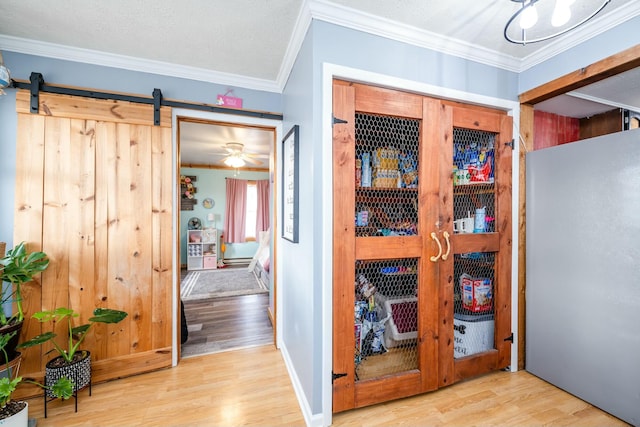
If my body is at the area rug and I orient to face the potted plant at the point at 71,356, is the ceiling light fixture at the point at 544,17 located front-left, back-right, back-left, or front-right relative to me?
front-left

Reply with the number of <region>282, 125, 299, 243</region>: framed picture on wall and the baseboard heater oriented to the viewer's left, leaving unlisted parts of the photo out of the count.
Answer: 1

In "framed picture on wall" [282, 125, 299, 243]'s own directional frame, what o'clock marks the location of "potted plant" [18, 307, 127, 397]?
The potted plant is roughly at 12 o'clock from the framed picture on wall.

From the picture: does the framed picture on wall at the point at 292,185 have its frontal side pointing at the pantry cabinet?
no

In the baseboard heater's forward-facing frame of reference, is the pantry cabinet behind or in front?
in front

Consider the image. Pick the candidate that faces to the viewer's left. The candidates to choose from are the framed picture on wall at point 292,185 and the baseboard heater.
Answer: the framed picture on wall

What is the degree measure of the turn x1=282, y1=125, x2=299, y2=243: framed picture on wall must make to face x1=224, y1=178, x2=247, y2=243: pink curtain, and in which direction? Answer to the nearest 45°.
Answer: approximately 90° to its right

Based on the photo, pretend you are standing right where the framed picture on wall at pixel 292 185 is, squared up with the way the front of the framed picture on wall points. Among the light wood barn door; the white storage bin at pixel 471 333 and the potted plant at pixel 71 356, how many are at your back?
1

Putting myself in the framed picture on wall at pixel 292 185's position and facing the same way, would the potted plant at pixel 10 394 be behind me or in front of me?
in front

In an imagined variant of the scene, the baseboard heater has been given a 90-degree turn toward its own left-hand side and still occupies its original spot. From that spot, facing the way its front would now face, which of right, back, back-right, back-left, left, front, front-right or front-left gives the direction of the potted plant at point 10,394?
right

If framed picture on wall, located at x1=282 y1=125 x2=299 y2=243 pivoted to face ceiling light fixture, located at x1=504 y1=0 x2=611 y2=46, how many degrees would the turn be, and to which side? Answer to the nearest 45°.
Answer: approximately 135° to its left

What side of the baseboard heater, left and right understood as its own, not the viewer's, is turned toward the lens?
front

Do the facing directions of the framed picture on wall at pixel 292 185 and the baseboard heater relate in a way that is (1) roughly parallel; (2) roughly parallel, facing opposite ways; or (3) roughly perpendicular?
roughly perpendicular

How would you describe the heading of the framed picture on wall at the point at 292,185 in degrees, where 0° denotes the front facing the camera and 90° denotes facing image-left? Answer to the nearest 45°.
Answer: approximately 90°

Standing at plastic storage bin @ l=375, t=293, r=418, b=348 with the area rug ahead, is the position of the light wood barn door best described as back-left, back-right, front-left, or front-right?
front-left

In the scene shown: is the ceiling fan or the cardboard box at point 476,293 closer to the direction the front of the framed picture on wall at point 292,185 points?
the ceiling fan

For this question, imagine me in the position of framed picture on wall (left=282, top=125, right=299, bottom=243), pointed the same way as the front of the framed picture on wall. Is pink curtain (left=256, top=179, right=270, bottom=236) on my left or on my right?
on my right
